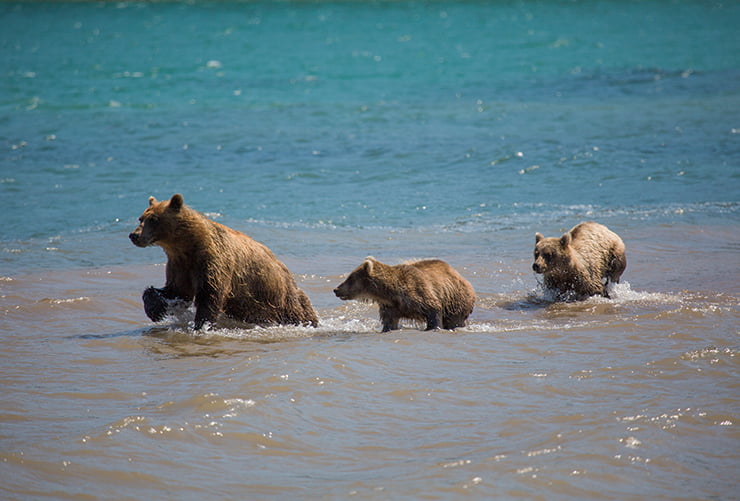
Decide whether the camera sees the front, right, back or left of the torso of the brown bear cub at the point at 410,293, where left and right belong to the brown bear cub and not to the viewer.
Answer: left

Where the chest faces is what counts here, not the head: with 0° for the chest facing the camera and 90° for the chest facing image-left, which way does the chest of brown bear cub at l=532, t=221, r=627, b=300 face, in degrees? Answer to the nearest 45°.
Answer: approximately 45°

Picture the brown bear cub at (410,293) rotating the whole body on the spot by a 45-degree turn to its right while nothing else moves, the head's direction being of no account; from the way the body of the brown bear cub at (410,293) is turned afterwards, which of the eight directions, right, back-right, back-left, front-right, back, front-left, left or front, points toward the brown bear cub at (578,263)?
right

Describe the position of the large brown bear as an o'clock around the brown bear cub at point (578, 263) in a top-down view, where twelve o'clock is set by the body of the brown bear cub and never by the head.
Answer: The large brown bear is roughly at 12 o'clock from the brown bear cub.

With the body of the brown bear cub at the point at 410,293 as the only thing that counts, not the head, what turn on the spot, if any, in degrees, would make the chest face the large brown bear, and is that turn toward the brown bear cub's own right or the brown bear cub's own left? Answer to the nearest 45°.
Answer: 0° — it already faces it
